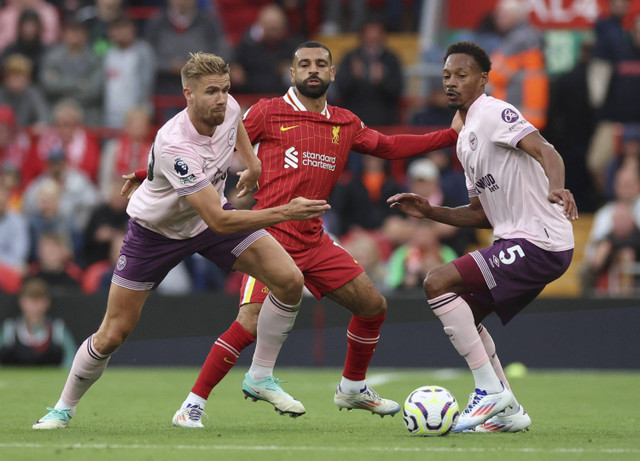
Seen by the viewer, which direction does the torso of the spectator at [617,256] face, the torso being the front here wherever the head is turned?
toward the camera

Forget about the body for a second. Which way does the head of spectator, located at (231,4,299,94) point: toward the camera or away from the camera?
toward the camera

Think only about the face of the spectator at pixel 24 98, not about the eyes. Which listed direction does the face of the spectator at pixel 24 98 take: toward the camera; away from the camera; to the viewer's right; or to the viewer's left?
toward the camera

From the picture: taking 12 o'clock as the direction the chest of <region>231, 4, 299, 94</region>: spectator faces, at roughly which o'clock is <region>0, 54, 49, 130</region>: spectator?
<region>0, 54, 49, 130</region>: spectator is roughly at 3 o'clock from <region>231, 4, 299, 94</region>: spectator.

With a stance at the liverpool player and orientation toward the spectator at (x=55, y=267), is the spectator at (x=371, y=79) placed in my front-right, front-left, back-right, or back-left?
front-right

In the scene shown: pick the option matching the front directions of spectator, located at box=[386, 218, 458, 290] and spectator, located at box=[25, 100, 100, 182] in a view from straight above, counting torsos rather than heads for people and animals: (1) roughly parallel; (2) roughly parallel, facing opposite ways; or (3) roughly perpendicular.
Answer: roughly parallel

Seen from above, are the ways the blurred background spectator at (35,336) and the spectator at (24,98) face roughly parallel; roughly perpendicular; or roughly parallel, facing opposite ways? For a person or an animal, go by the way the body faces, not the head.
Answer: roughly parallel

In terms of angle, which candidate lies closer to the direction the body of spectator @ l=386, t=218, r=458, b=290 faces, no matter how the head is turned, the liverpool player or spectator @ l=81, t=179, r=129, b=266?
the liverpool player

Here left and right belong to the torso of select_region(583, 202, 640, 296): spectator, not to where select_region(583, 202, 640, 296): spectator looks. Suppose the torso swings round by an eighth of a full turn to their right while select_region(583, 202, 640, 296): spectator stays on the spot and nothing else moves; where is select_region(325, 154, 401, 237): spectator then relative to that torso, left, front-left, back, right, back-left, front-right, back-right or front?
front-right

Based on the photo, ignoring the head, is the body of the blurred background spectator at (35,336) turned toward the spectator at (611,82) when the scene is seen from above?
no

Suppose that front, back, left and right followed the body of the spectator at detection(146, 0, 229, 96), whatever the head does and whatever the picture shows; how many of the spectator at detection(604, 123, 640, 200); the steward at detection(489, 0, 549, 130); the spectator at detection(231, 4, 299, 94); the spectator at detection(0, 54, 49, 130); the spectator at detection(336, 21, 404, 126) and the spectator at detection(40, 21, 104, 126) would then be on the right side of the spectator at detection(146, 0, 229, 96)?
2

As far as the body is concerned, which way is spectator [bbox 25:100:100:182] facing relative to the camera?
toward the camera

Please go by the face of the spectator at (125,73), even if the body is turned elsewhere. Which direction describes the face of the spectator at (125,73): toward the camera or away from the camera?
toward the camera

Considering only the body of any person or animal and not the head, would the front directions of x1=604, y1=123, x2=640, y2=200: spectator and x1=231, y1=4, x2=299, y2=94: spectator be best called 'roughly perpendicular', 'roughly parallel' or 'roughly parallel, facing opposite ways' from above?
roughly parallel

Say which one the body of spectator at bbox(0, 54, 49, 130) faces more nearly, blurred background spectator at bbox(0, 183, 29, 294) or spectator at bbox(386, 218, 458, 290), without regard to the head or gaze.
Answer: the blurred background spectator

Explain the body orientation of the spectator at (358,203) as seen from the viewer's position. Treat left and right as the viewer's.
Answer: facing the viewer

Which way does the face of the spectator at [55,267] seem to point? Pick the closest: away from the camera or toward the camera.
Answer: toward the camera

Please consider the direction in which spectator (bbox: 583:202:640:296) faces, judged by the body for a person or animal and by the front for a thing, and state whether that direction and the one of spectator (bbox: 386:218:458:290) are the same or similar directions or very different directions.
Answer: same or similar directions
